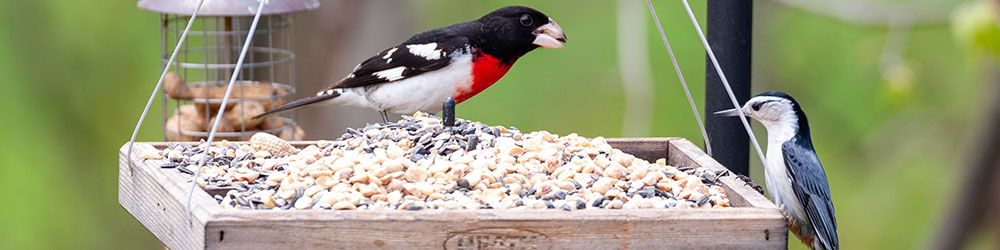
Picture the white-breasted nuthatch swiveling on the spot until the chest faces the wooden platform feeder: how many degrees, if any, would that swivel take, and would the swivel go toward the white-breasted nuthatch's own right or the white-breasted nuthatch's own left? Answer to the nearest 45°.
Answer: approximately 45° to the white-breasted nuthatch's own left

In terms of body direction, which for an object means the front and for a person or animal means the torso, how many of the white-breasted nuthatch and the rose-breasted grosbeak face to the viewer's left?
1

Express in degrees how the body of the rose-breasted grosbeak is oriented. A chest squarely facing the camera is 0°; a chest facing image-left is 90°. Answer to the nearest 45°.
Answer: approximately 270°

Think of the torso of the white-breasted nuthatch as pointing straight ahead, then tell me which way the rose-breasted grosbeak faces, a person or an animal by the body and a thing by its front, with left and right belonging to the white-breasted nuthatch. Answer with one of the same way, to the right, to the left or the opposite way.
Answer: the opposite way

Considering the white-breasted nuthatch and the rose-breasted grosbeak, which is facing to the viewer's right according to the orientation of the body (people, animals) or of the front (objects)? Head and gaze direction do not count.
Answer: the rose-breasted grosbeak

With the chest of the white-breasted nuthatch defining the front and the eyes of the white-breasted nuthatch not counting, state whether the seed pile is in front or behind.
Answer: in front

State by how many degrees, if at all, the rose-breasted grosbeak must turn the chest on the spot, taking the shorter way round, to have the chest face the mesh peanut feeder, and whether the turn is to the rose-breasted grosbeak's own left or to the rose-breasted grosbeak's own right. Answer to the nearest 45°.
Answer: approximately 135° to the rose-breasted grosbeak's own left

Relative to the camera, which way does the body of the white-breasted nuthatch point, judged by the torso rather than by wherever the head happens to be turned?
to the viewer's left

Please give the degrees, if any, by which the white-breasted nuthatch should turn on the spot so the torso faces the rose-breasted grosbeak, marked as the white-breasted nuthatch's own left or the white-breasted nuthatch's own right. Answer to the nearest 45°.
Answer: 0° — it already faces it
